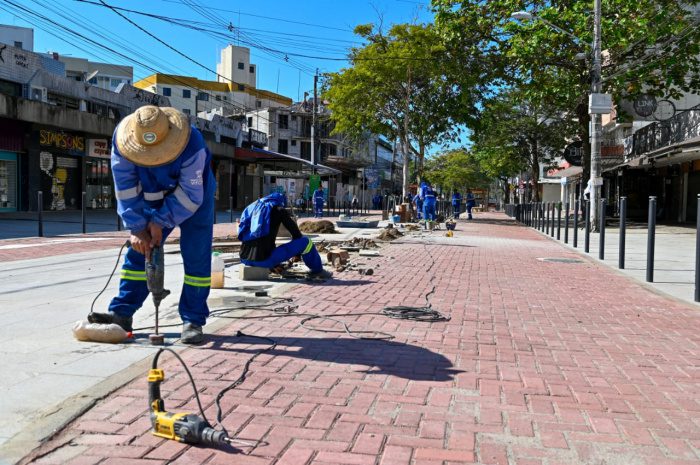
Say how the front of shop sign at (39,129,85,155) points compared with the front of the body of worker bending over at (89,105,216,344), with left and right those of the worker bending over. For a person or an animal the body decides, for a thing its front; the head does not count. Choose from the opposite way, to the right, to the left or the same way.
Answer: to the left

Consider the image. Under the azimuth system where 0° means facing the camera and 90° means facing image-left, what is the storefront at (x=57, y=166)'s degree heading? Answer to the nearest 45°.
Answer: approximately 315°

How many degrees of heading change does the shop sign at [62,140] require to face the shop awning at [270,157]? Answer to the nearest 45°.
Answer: approximately 90° to its left

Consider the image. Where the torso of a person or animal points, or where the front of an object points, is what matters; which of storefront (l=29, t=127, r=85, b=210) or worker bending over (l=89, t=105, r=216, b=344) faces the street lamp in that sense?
the storefront

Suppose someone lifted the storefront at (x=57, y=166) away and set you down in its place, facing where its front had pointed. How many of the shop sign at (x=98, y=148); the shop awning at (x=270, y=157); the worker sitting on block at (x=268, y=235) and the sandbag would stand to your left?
2

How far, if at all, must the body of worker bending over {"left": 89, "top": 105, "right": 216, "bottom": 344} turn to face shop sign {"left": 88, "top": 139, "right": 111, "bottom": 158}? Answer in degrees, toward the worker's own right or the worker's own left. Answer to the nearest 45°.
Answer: approximately 135° to the worker's own right

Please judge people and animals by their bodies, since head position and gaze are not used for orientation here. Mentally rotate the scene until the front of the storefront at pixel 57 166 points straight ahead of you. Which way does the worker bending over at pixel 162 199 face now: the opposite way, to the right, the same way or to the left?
to the right

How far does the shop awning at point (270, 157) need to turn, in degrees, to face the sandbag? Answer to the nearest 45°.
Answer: approximately 45° to its right

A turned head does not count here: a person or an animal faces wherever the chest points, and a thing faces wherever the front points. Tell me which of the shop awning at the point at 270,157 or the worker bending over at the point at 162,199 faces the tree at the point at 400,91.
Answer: the shop awning

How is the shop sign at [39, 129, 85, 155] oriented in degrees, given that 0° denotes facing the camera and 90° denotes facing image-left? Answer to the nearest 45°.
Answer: approximately 315°
